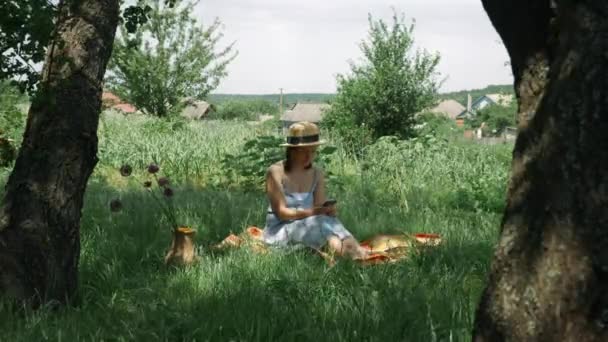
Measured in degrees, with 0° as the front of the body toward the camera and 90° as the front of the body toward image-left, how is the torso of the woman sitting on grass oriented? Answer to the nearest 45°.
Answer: approximately 315°

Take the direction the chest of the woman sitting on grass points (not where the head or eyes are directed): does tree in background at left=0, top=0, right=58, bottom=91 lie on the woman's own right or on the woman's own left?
on the woman's own right

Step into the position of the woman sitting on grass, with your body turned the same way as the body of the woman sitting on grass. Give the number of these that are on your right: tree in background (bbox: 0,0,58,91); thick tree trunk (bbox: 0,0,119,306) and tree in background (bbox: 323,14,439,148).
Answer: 2

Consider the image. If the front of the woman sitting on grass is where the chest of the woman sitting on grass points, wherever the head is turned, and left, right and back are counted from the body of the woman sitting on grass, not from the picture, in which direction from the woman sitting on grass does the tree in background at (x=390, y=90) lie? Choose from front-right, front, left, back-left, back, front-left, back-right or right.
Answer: back-left

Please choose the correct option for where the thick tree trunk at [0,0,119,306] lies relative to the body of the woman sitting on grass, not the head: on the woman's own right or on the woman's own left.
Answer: on the woman's own right

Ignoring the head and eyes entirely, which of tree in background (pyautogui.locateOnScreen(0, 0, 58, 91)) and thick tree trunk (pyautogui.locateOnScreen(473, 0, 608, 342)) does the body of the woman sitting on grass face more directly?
the thick tree trunk
